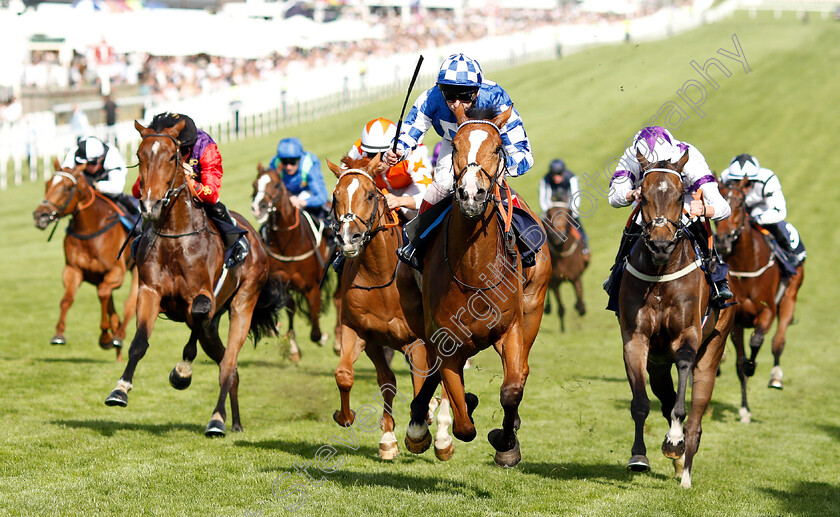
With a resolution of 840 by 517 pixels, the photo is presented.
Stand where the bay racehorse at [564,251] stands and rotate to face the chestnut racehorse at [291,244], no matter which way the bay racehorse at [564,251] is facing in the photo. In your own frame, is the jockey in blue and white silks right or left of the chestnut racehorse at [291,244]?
left

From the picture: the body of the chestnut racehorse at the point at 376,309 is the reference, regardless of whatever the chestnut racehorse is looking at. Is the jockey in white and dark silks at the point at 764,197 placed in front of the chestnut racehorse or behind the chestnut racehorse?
behind

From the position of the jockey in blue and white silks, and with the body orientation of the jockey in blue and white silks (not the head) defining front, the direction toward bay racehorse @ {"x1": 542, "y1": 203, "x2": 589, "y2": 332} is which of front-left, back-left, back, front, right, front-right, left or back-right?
back

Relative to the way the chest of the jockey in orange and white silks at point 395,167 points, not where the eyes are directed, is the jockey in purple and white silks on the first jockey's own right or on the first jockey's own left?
on the first jockey's own left

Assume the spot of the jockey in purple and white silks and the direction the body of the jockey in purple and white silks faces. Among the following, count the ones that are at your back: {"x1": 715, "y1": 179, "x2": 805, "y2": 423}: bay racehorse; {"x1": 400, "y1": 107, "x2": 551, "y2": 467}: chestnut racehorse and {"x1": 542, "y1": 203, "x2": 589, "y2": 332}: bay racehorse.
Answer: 2

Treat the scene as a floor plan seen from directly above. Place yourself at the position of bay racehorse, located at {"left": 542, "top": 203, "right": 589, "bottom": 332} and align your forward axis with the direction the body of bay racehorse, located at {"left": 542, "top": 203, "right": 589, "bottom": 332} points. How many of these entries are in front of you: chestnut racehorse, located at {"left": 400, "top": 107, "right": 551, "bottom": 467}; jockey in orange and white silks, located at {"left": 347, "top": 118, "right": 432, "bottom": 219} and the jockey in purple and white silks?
3

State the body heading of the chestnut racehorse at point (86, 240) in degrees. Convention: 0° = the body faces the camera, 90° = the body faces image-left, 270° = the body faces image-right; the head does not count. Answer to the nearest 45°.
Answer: approximately 45°

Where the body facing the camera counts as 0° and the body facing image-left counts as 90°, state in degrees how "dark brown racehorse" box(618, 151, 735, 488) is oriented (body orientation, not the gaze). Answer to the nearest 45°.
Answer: approximately 0°

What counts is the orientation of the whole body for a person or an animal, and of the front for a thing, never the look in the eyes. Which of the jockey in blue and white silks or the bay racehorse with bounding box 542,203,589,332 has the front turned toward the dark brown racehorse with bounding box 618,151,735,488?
the bay racehorse
